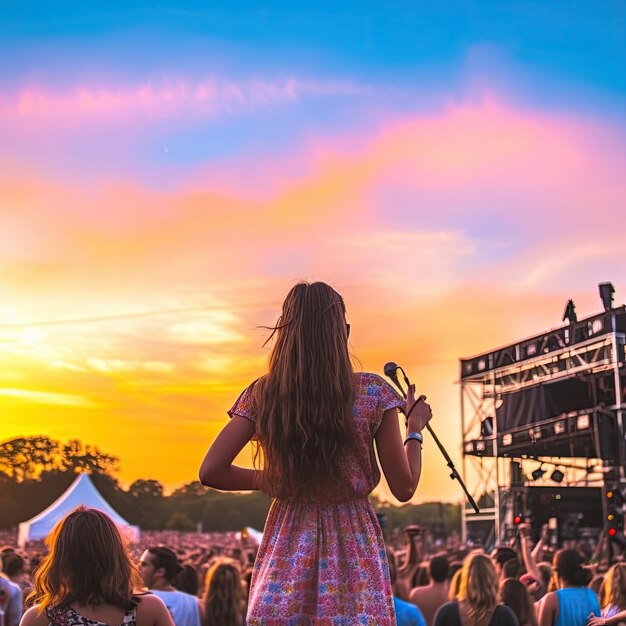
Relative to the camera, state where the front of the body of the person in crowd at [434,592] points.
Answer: away from the camera

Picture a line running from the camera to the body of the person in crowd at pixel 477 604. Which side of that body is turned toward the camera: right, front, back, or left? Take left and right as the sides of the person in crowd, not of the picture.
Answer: back

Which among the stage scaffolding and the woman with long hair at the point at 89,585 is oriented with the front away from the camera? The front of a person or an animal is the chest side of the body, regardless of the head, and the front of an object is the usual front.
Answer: the woman with long hair

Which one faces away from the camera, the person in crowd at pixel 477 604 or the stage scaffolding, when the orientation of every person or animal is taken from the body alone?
the person in crowd

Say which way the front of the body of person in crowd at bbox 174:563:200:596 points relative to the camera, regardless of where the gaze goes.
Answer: away from the camera

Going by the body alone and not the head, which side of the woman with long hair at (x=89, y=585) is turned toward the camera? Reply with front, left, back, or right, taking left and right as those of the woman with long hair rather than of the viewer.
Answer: back

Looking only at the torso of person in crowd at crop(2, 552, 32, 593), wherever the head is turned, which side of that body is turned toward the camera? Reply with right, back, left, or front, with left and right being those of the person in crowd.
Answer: back

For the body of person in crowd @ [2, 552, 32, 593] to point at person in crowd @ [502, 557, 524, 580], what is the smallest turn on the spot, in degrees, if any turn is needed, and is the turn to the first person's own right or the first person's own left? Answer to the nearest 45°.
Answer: approximately 135° to the first person's own right

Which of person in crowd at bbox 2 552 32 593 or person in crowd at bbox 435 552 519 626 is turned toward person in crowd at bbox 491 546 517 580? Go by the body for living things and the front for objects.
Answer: person in crowd at bbox 435 552 519 626

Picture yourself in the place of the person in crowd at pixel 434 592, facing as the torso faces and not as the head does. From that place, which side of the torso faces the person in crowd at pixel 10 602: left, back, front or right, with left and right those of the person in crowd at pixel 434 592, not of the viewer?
left

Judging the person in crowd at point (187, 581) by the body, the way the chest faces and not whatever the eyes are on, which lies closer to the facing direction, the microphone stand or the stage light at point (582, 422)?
the stage light

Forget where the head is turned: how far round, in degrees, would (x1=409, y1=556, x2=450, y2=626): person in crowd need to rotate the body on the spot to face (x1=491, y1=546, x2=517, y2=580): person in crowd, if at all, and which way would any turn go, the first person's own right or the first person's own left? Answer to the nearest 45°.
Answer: approximately 45° to the first person's own right

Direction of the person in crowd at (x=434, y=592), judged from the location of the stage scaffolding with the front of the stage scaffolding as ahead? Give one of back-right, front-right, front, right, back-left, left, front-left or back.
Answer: front-left

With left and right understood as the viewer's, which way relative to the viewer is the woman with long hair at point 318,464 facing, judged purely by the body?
facing away from the viewer

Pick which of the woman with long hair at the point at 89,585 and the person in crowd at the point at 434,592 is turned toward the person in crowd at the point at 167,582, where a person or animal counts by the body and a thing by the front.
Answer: the woman with long hair

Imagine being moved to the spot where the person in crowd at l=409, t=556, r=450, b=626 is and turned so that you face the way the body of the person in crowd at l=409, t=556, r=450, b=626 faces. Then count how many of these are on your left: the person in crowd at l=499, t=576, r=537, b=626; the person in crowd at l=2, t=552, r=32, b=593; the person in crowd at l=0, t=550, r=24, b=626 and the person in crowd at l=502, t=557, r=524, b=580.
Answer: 2

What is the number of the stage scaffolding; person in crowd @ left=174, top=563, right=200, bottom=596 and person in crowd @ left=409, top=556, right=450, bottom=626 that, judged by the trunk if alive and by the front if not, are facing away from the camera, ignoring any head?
2

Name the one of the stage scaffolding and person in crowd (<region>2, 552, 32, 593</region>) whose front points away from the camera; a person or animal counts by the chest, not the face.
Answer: the person in crowd

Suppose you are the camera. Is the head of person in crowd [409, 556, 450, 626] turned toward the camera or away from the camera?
away from the camera
